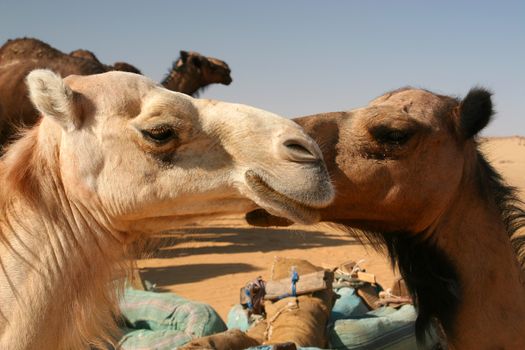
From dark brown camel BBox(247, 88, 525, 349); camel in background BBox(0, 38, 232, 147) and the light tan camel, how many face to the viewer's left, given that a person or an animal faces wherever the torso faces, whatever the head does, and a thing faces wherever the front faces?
1

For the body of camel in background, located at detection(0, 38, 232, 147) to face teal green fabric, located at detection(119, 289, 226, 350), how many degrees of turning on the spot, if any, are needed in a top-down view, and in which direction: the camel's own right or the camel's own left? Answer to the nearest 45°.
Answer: approximately 90° to the camel's own right

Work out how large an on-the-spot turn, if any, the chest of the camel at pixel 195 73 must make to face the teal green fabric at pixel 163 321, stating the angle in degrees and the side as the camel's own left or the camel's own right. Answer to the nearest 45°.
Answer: approximately 90° to the camel's own right

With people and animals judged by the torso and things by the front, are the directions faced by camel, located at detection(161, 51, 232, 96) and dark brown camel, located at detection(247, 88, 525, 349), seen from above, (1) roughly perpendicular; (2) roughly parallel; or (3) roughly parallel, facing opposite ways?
roughly parallel, facing opposite ways

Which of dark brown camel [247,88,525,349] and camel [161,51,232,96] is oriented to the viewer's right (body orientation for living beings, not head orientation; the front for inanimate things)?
the camel

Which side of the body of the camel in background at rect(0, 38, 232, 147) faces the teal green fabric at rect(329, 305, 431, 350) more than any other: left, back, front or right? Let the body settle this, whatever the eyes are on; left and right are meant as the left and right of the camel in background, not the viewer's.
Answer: right

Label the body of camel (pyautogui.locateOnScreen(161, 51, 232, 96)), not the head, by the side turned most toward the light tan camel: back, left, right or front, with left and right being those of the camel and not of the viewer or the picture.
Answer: right

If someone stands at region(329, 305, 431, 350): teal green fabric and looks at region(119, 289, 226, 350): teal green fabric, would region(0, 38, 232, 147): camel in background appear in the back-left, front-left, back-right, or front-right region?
front-right

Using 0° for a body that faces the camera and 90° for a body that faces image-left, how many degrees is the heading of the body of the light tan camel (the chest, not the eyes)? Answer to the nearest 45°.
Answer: approximately 270°

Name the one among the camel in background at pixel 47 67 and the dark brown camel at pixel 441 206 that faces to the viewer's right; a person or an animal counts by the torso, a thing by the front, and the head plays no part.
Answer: the camel in background

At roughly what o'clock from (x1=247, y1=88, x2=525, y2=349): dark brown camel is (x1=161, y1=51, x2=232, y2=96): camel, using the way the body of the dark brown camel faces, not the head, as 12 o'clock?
The camel is roughly at 2 o'clock from the dark brown camel.

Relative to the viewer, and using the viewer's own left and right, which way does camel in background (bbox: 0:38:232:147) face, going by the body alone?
facing to the right of the viewer

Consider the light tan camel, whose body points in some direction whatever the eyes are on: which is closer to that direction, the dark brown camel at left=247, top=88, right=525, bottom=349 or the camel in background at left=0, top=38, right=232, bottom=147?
the dark brown camel

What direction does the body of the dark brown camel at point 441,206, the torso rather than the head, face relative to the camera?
to the viewer's left

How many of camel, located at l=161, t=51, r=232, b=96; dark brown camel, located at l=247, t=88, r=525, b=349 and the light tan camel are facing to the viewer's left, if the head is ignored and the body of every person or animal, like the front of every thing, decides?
1
